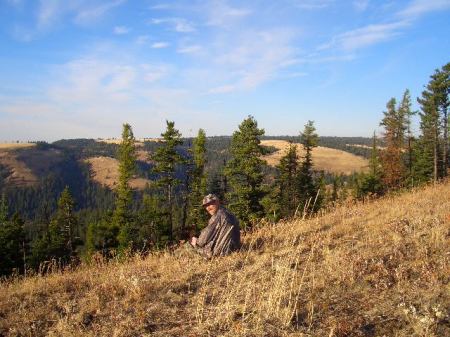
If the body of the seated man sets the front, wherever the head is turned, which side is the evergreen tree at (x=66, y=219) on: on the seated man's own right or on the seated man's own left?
on the seated man's own right

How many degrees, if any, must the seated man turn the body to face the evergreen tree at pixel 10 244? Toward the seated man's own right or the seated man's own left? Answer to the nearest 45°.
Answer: approximately 45° to the seated man's own right

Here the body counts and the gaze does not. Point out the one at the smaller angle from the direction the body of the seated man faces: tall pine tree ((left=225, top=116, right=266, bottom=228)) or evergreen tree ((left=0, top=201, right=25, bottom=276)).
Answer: the evergreen tree

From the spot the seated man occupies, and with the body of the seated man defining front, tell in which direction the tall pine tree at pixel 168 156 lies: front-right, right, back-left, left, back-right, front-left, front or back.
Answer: right

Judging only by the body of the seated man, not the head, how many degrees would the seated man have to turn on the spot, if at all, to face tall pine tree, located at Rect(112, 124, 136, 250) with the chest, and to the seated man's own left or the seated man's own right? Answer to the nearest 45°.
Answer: approximately 90° to the seated man's own right

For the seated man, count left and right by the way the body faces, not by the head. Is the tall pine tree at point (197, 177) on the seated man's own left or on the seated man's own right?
on the seated man's own right

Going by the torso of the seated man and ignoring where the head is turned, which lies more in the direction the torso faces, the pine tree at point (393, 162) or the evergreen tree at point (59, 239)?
the evergreen tree
